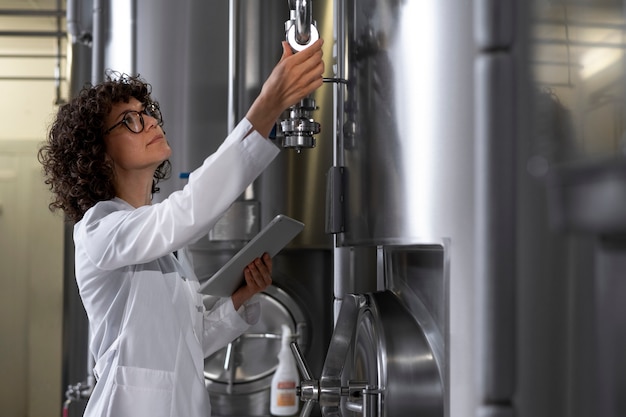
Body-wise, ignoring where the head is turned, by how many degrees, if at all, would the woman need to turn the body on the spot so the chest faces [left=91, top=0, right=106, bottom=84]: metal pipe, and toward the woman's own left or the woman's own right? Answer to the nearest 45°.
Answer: approximately 90° to the woman's own left

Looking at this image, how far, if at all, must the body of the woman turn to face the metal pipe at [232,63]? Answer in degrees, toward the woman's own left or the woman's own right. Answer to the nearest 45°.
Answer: approximately 90° to the woman's own left

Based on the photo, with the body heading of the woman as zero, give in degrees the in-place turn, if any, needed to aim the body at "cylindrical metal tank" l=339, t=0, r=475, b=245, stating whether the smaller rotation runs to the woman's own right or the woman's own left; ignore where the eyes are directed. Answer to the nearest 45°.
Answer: approximately 45° to the woman's own right

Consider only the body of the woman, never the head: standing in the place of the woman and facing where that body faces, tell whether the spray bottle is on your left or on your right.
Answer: on your left

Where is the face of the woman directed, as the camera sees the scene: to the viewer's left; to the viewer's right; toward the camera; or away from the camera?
to the viewer's right

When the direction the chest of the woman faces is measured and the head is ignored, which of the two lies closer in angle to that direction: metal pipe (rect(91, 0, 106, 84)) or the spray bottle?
the spray bottle

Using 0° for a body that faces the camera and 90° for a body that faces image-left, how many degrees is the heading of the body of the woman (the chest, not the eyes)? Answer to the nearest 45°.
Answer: approximately 270°
